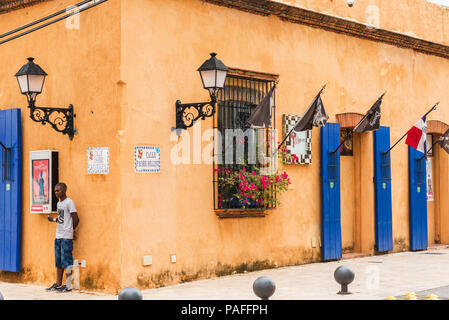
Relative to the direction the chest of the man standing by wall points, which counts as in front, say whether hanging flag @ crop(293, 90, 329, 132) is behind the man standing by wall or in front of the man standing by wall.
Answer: behind

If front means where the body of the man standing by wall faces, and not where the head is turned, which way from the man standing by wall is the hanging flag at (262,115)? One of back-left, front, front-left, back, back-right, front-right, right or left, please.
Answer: back-left

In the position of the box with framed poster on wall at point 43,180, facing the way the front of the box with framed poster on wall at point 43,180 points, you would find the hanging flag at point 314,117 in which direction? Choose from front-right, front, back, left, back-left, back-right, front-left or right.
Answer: back-left

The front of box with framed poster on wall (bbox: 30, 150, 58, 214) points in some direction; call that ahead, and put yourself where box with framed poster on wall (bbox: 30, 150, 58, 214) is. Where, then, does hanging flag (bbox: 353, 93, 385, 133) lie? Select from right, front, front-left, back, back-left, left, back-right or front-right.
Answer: back-left

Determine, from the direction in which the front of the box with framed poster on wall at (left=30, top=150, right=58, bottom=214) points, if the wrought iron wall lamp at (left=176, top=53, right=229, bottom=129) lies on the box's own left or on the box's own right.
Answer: on the box's own left

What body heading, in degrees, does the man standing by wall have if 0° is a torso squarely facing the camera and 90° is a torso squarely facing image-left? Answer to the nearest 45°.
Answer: approximately 45°

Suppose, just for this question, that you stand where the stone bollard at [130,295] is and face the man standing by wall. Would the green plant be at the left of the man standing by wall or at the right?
right

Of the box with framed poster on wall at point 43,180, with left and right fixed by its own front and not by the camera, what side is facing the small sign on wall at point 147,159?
left

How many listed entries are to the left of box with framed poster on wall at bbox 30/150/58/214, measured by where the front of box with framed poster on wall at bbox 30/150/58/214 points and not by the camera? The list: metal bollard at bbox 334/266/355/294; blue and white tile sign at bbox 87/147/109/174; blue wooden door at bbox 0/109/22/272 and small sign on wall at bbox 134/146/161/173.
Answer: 3
